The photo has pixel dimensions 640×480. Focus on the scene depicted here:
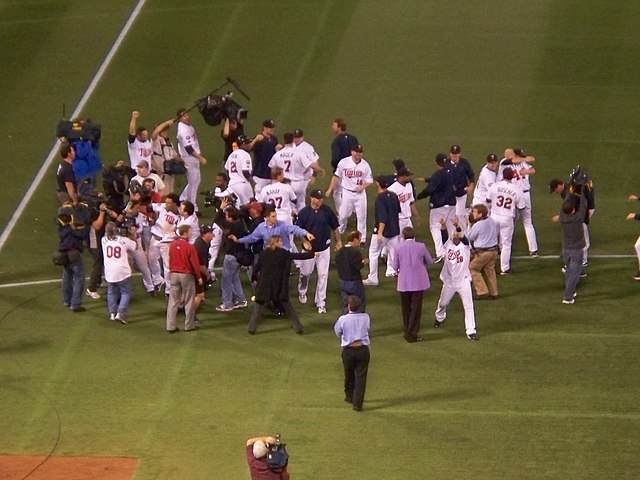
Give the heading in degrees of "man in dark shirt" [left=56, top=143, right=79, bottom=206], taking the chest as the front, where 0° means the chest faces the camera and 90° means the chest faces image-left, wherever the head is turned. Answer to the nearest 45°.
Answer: approximately 270°

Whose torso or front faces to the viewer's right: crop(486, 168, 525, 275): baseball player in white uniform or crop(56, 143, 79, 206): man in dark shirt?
the man in dark shirt

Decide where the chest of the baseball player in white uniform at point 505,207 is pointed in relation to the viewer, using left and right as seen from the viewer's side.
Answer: facing away from the viewer

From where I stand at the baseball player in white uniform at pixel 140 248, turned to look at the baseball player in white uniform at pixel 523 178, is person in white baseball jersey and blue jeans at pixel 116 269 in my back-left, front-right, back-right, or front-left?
back-right
